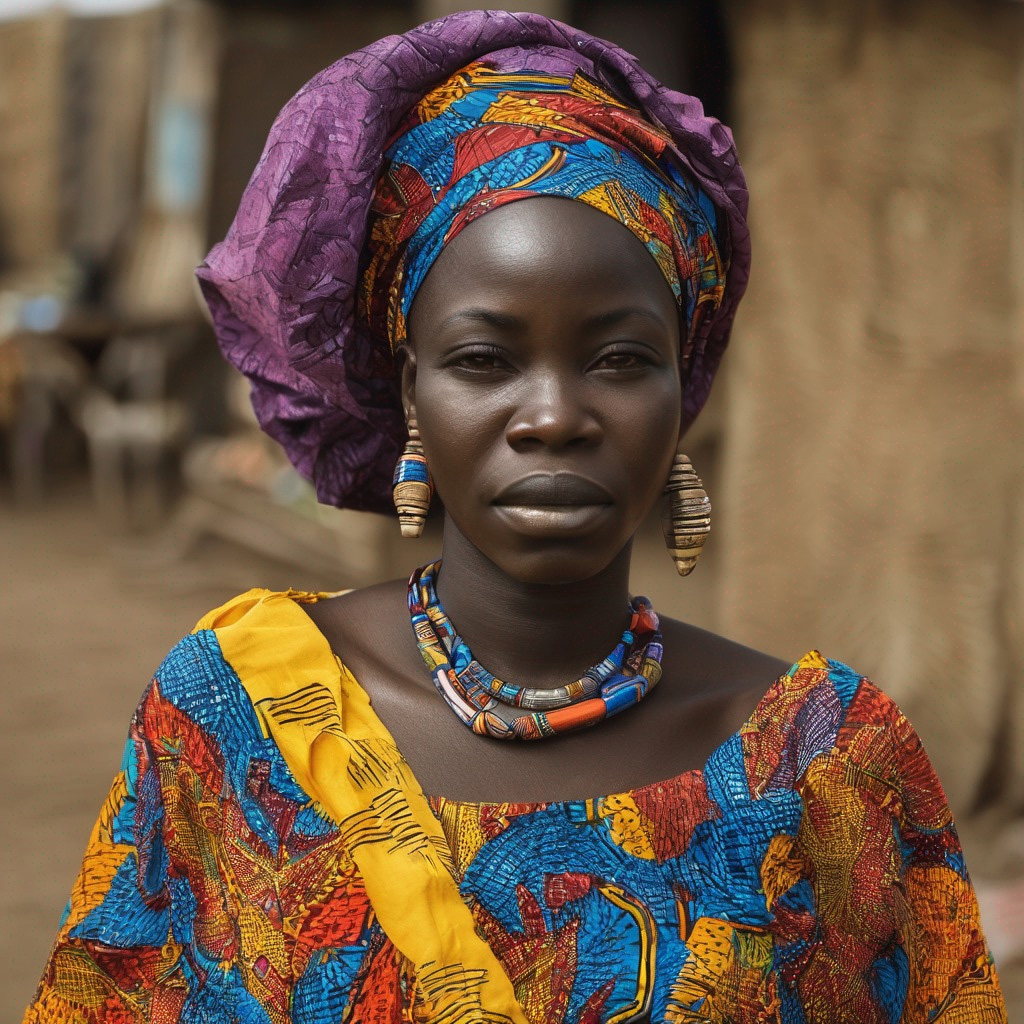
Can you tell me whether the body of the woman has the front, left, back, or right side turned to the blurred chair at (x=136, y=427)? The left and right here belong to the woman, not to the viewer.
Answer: back

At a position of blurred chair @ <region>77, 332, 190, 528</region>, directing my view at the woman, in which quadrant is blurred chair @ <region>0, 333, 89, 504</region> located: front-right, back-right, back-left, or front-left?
back-right

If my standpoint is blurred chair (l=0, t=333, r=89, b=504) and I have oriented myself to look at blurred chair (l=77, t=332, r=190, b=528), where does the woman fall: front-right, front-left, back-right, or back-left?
front-right

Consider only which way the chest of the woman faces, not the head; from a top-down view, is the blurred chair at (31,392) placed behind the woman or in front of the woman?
behind

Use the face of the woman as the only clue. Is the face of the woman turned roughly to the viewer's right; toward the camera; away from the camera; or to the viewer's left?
toward the camera

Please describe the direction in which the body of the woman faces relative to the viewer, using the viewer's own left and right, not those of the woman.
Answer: facing the viewer

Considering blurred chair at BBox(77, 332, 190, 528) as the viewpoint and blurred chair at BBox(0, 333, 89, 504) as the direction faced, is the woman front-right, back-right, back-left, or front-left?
back-left
